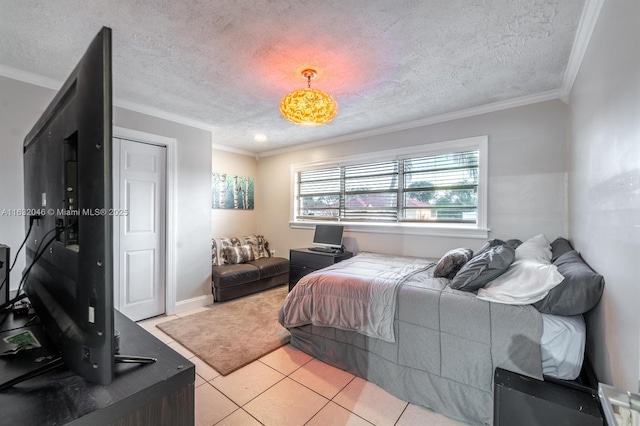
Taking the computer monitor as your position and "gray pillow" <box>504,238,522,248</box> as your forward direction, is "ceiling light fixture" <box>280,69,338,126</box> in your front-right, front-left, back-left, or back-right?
front-right

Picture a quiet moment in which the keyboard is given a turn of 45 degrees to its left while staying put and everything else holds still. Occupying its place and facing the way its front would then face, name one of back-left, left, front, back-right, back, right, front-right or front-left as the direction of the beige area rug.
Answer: right

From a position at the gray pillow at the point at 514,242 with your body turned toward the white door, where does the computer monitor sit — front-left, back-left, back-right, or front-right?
front-right

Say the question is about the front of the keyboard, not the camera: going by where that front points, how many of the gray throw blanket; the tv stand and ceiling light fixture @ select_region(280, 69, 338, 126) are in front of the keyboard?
3

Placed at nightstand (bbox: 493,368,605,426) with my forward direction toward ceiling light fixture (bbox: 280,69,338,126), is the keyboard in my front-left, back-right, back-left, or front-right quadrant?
front-right

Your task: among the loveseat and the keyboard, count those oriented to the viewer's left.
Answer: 0

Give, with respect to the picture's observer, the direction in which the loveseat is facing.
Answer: facing the viewer and to the right of the viewer

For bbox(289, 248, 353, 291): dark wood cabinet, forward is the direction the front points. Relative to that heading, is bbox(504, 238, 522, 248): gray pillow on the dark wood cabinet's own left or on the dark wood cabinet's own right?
on the dark wood cabinet's own left

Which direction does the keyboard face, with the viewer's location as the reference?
facing the viewer

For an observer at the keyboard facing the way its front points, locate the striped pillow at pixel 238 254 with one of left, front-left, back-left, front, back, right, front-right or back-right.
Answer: right

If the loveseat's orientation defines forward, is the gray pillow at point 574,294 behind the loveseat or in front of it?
in front

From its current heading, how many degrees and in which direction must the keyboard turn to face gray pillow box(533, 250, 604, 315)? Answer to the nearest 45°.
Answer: approximately 45° to its left

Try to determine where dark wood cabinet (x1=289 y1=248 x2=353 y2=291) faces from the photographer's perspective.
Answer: facing the viewer and to the left of the viewer
